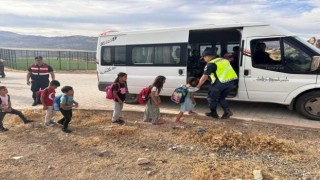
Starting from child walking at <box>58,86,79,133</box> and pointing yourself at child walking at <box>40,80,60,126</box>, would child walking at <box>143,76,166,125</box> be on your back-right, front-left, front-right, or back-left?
back-right

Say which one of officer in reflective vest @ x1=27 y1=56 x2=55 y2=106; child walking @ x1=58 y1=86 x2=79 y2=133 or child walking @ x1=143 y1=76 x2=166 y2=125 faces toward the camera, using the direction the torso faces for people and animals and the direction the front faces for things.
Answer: the officer in reflective vest

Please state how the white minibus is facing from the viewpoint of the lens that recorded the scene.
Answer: facing to the right of the viewer

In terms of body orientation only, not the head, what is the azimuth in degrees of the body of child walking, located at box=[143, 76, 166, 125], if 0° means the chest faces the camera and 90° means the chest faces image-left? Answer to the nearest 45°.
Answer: approximately 270°

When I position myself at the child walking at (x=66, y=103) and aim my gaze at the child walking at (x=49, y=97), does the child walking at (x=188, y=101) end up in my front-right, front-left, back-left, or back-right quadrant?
back-right

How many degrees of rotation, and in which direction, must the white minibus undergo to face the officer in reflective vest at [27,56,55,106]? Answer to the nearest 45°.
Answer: approximately 180°

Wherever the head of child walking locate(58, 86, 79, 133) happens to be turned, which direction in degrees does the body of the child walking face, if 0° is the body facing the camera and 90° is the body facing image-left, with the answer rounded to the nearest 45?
approximately 270°

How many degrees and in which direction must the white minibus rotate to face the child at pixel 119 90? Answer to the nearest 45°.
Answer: approximately 135° to its right

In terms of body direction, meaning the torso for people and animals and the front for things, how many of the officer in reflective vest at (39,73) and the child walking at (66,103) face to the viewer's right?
1

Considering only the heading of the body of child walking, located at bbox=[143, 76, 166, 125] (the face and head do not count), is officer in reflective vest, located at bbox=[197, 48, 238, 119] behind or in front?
in front

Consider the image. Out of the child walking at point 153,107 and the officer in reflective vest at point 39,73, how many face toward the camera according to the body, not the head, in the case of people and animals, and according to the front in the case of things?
1

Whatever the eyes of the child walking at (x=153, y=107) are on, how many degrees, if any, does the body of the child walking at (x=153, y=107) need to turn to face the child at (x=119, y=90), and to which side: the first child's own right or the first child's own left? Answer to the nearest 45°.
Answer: approximately 180°

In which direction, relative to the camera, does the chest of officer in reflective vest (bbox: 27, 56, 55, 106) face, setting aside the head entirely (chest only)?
toward the camera

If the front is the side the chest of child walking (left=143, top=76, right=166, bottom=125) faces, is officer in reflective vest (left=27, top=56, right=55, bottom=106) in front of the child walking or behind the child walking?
behind

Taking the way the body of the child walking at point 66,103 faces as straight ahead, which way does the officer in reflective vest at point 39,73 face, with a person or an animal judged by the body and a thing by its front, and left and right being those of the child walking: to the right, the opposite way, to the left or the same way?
to the right

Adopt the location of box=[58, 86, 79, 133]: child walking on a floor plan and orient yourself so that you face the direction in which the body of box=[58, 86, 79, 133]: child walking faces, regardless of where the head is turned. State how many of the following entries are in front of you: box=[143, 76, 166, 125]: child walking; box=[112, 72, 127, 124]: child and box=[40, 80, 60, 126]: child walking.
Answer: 2

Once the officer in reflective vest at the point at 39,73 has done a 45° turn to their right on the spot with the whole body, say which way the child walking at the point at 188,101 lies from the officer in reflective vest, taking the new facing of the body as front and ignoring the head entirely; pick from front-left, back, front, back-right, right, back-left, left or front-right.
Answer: left

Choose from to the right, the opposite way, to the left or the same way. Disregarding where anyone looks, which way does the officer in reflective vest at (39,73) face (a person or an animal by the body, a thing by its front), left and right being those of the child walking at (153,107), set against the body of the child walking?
to the right
